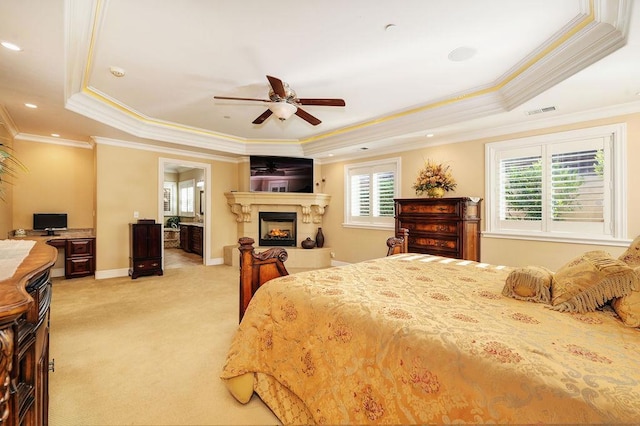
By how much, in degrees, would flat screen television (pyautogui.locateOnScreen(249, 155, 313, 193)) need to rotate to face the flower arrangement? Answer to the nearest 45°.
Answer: approximately 45° to its left

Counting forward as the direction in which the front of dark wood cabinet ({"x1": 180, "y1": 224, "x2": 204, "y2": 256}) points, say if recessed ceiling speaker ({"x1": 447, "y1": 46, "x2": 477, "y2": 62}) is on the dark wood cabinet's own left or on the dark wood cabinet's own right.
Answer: on the dark wood cabinet's own left

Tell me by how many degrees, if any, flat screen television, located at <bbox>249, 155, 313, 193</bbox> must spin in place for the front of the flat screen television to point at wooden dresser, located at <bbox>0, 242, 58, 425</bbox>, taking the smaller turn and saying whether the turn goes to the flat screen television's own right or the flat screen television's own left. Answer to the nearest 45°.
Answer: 0° — it already faces it

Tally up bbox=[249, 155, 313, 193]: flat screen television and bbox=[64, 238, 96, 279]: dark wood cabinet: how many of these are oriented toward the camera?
2

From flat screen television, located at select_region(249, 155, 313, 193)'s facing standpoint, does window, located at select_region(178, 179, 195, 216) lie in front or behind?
behind

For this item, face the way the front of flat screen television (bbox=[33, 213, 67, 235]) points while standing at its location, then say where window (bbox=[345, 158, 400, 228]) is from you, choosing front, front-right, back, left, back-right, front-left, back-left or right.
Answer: front-left

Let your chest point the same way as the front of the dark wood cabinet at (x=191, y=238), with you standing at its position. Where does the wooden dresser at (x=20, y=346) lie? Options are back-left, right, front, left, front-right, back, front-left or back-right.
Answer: front-left

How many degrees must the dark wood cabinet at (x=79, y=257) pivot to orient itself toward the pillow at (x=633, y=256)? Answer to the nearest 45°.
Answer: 0° — it already faces it

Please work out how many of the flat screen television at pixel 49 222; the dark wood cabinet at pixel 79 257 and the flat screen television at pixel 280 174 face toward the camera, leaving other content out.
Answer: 3

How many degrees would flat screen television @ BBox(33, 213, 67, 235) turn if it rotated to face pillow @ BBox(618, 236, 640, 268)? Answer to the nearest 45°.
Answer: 0° — it already faces it

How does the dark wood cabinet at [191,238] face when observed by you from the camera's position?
facing the viewer and to the left of the viewer

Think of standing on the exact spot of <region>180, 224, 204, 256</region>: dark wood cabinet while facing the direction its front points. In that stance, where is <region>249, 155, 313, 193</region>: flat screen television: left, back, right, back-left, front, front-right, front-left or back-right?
left

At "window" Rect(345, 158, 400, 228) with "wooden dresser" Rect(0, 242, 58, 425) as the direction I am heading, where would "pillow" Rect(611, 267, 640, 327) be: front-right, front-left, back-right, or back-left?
front-left

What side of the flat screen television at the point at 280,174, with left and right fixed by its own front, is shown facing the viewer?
front
